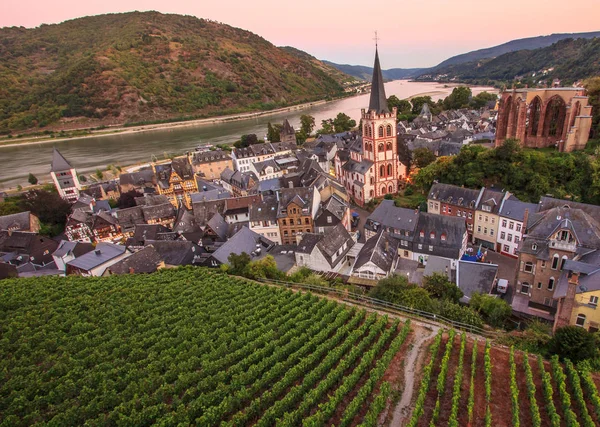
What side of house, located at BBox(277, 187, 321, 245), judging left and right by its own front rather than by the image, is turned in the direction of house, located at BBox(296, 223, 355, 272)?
front

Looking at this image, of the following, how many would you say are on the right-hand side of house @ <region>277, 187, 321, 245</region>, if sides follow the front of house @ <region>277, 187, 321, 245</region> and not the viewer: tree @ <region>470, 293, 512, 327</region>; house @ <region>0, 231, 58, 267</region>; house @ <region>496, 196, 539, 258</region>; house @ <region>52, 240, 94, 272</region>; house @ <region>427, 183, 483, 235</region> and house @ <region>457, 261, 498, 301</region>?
2

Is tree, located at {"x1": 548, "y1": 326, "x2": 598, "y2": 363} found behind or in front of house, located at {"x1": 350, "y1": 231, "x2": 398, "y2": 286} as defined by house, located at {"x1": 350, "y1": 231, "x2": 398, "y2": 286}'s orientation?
in front

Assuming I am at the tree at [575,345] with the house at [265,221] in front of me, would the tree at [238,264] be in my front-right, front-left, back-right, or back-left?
front-left

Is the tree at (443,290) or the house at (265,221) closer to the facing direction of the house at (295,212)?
the tree

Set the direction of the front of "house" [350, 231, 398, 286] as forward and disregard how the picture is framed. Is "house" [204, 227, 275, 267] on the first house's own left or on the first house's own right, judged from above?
on the first house's own right

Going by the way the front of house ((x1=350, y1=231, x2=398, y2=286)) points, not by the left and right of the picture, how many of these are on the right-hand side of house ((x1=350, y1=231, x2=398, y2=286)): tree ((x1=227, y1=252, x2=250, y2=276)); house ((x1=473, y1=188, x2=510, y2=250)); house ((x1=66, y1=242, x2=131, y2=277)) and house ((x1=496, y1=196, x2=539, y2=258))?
2

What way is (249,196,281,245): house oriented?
toward the camera

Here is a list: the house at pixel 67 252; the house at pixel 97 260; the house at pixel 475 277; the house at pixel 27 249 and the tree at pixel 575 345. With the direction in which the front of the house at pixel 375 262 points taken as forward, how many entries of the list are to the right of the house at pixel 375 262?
3

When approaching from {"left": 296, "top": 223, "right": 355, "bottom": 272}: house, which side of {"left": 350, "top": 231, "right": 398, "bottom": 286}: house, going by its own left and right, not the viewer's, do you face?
right

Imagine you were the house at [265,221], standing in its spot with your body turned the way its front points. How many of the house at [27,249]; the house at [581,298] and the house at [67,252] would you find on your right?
2

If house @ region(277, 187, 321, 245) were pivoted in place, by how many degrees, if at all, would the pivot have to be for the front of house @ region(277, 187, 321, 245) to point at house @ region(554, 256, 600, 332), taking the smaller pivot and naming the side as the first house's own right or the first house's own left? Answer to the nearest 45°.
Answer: approximately 45° to the first house's own left

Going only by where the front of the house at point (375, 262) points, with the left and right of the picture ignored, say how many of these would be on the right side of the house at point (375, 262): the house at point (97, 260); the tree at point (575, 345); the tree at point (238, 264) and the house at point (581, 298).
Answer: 2

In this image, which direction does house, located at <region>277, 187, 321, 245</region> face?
toward the camera
